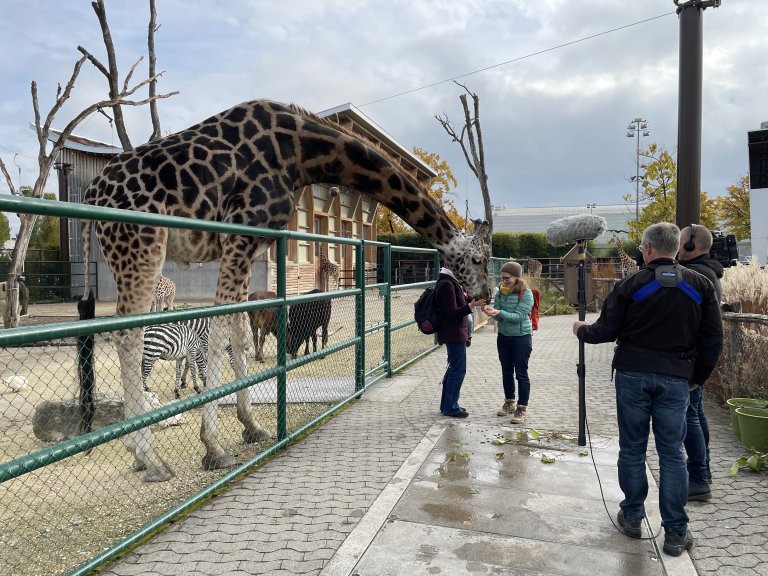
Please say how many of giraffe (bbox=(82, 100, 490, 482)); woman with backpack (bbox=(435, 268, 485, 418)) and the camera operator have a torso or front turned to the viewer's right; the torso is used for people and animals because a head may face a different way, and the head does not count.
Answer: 2

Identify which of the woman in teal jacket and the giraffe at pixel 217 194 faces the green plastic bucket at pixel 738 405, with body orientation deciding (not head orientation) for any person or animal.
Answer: the giraffe

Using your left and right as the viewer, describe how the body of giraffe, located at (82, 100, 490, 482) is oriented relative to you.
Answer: facing to the right of the viewer

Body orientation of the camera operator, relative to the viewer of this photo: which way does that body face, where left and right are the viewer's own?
facing away from the viewer and to the left of the viewer

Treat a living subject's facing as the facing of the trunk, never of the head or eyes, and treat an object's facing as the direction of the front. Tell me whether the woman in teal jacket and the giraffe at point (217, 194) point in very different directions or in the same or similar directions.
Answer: very different directions

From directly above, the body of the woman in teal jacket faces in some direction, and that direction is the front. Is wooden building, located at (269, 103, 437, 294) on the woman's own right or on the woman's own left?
on the woman's own right

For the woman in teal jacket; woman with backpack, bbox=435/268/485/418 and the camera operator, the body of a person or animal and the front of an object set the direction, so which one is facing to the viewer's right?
the woman with backpack

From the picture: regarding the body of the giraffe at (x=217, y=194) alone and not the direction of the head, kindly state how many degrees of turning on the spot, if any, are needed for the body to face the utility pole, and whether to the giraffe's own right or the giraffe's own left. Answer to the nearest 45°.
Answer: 0° — it already faces it

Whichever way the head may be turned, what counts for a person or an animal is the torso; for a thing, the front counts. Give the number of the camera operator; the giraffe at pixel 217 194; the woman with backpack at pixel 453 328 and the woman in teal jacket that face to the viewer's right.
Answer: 2

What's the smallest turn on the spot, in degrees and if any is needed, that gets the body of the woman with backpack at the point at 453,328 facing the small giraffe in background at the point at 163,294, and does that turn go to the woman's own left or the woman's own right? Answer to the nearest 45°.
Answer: approximately 135° to the woman's own left

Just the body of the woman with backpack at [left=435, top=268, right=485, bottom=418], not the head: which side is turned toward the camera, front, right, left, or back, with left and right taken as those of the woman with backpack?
right
